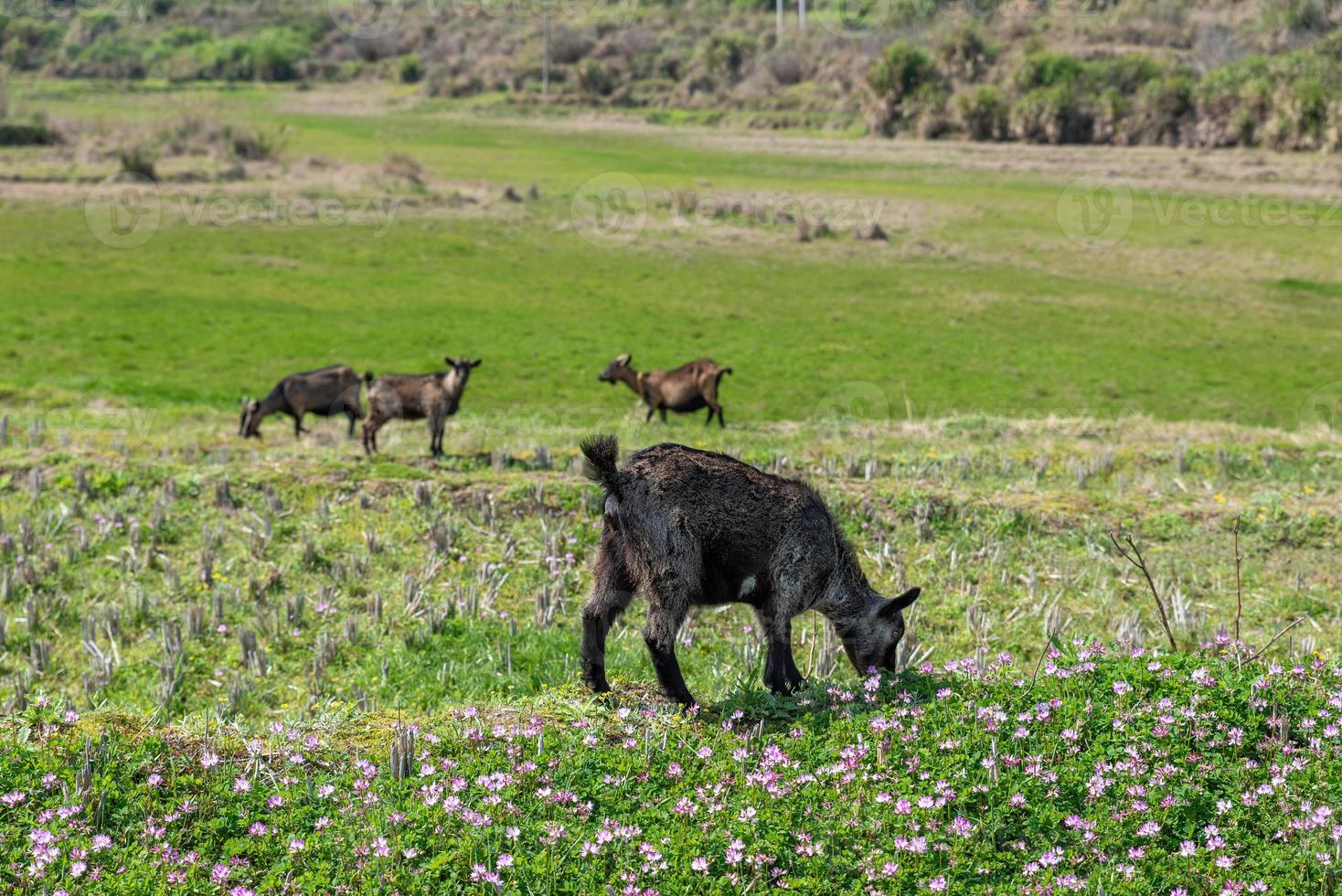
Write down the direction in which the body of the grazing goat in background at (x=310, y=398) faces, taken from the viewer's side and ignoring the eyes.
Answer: to the viewer's left

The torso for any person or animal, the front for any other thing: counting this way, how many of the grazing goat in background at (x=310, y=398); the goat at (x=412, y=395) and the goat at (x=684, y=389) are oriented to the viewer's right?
1

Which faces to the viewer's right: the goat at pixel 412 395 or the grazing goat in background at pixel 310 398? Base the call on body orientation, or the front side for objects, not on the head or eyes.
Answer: the goat at pixel 412 395

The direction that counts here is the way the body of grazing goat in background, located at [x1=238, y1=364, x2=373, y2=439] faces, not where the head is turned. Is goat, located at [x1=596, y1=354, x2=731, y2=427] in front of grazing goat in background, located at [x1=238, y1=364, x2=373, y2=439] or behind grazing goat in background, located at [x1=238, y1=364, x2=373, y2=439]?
behind

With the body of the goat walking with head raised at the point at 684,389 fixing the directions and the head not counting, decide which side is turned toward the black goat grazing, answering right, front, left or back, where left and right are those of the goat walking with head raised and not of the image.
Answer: left

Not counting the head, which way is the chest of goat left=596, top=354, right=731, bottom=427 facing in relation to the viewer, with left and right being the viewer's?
facing to the left of the viewer

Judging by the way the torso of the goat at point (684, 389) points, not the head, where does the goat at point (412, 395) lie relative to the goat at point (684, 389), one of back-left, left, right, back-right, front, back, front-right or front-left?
front-left

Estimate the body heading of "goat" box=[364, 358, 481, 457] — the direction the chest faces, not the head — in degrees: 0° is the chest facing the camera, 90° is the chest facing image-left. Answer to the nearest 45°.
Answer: approximately 270°

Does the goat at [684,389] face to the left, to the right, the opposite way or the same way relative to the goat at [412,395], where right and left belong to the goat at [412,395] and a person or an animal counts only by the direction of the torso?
the opposite way

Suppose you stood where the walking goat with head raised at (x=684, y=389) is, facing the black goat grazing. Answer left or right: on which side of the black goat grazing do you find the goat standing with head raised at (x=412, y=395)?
right

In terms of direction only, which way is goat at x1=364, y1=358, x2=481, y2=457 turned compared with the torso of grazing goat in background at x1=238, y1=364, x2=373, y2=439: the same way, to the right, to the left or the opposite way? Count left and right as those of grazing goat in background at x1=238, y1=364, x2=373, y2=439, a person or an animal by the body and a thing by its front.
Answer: the opposite way
